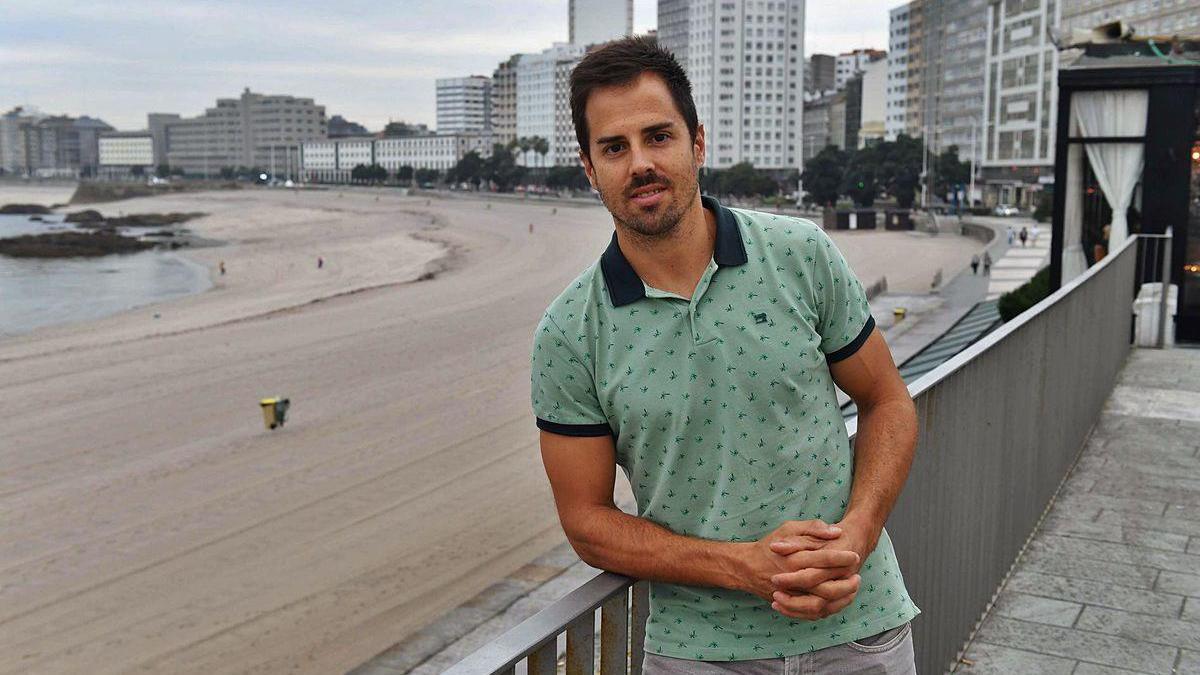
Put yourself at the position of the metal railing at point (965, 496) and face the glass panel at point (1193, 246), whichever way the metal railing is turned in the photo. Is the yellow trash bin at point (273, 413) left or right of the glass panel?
left

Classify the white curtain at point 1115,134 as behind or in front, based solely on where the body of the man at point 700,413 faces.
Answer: behind

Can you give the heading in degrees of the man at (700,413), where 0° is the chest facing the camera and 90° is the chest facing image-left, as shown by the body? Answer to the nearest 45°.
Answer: approximately 0°

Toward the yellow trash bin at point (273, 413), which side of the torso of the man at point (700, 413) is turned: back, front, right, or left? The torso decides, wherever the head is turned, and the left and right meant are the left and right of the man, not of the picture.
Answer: back

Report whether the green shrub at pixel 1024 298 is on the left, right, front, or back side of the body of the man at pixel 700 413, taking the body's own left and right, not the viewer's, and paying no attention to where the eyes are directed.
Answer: back

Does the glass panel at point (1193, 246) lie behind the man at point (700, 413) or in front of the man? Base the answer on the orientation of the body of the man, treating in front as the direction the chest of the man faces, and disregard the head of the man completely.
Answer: behind

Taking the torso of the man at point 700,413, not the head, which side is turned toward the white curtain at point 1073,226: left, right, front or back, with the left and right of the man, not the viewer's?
back

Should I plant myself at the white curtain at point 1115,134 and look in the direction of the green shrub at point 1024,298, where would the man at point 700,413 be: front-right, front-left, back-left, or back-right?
back-left
